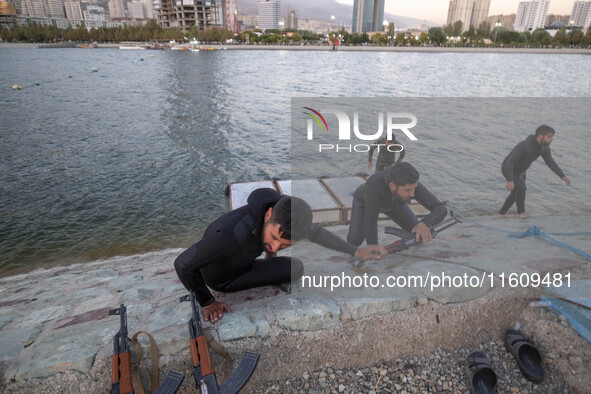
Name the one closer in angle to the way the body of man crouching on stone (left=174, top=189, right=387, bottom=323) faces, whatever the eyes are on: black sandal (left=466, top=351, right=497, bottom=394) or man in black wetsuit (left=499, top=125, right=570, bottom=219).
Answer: the black sandal

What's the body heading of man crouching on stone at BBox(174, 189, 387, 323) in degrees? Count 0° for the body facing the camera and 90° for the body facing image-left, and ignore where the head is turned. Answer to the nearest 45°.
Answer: approximately 315°

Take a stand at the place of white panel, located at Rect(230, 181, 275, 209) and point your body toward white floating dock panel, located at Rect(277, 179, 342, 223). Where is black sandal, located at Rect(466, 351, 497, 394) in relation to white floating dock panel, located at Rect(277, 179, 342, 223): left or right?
right
